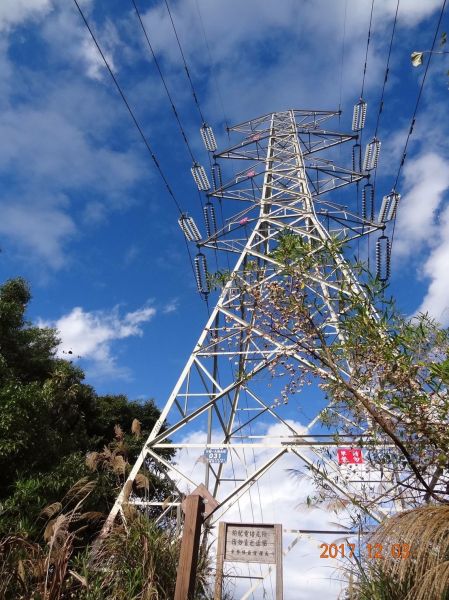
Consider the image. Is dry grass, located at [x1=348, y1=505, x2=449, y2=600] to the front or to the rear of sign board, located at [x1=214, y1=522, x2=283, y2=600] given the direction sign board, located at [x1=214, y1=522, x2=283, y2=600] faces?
to the front

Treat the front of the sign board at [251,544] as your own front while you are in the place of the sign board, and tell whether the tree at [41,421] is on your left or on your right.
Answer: on your right

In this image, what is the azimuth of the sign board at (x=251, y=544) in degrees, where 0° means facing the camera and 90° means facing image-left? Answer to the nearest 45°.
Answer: approximately 0°

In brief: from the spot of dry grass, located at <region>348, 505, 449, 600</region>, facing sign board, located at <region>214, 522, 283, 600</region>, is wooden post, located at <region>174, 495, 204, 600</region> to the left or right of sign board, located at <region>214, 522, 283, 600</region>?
left

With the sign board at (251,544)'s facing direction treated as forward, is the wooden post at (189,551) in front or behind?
in front
